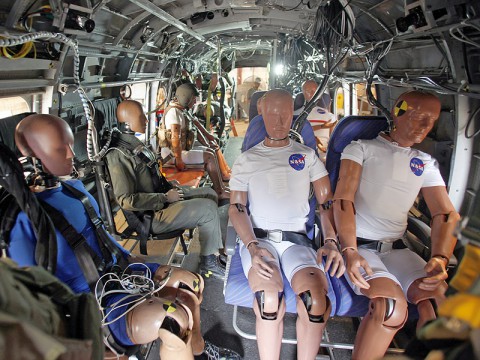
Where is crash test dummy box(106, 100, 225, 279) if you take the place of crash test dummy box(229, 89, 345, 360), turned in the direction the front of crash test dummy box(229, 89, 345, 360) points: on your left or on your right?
on your right

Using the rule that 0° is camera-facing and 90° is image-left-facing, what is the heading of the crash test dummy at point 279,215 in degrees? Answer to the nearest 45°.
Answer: approximately 0°

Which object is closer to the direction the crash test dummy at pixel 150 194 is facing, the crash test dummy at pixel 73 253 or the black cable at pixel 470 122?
the black cable

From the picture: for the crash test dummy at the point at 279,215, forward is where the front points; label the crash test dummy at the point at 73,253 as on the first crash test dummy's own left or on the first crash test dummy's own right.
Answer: on the first crash test dummy's own right

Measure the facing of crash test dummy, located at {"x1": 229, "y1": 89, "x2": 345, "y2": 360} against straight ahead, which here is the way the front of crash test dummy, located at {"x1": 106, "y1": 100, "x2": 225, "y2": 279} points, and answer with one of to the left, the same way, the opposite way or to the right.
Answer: to the right

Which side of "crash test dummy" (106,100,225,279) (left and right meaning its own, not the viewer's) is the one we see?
right

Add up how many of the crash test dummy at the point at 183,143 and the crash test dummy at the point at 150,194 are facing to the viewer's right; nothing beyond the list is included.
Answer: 2

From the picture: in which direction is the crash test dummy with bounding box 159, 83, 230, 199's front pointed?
to the viewer's right

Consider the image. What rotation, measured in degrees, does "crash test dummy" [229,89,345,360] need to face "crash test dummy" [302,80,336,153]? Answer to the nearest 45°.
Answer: approximately 180°

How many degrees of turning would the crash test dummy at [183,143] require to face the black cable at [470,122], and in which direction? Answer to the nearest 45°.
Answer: approximately 45° to its right
